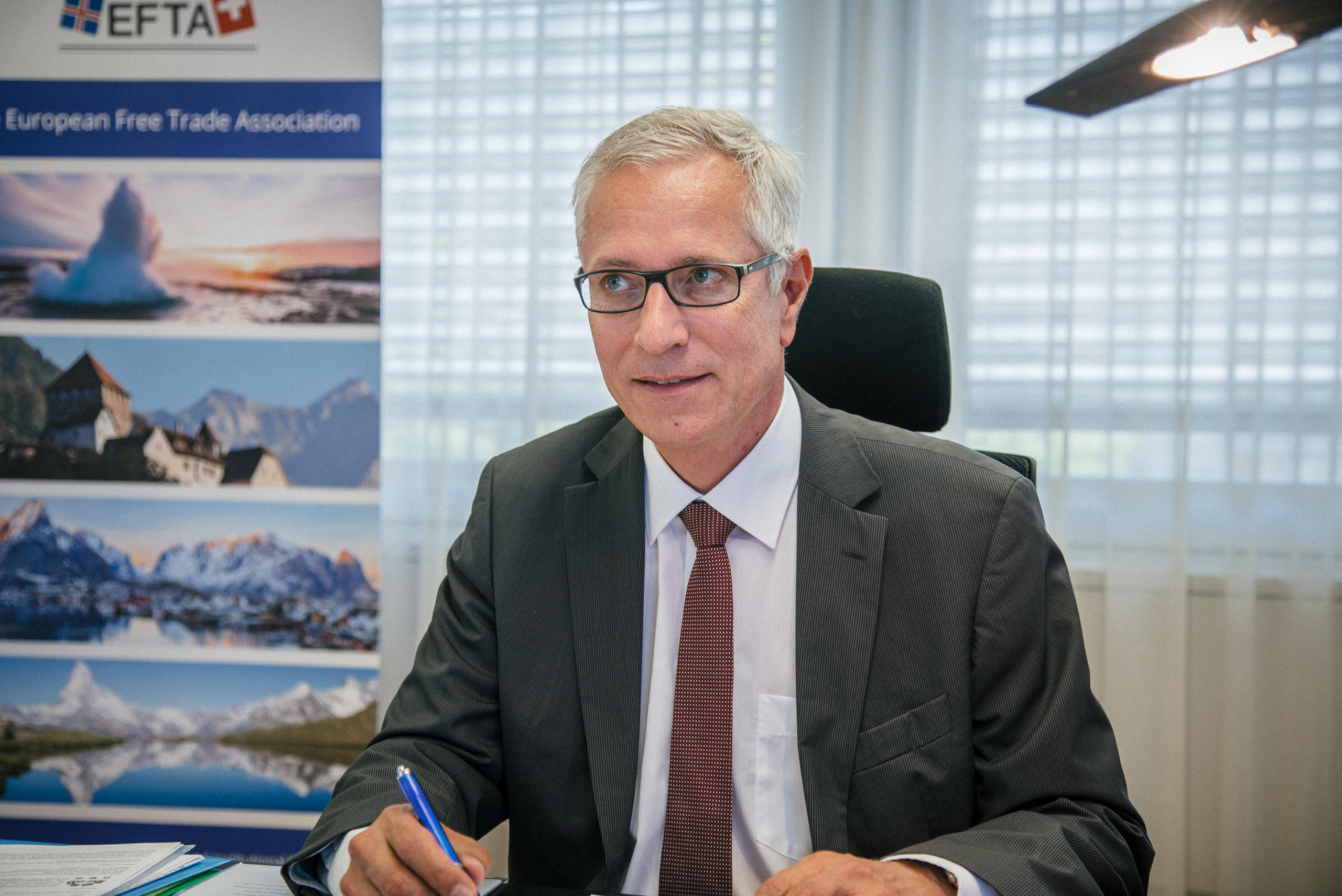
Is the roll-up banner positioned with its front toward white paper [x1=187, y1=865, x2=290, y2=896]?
yes

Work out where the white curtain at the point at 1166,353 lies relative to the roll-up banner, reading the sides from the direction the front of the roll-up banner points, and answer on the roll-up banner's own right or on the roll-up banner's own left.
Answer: on the roll-up banner's own left

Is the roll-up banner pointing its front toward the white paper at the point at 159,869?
yes

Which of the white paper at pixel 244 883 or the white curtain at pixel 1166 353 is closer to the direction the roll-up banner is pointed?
the white paper

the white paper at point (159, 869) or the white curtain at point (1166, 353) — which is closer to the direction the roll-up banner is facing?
the white paper

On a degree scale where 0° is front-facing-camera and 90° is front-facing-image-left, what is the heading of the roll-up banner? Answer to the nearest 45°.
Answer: approximately 0°

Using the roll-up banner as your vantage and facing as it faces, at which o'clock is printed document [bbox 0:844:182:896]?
The printed document is roughly at 12 o'clock from the roll-up banner.
